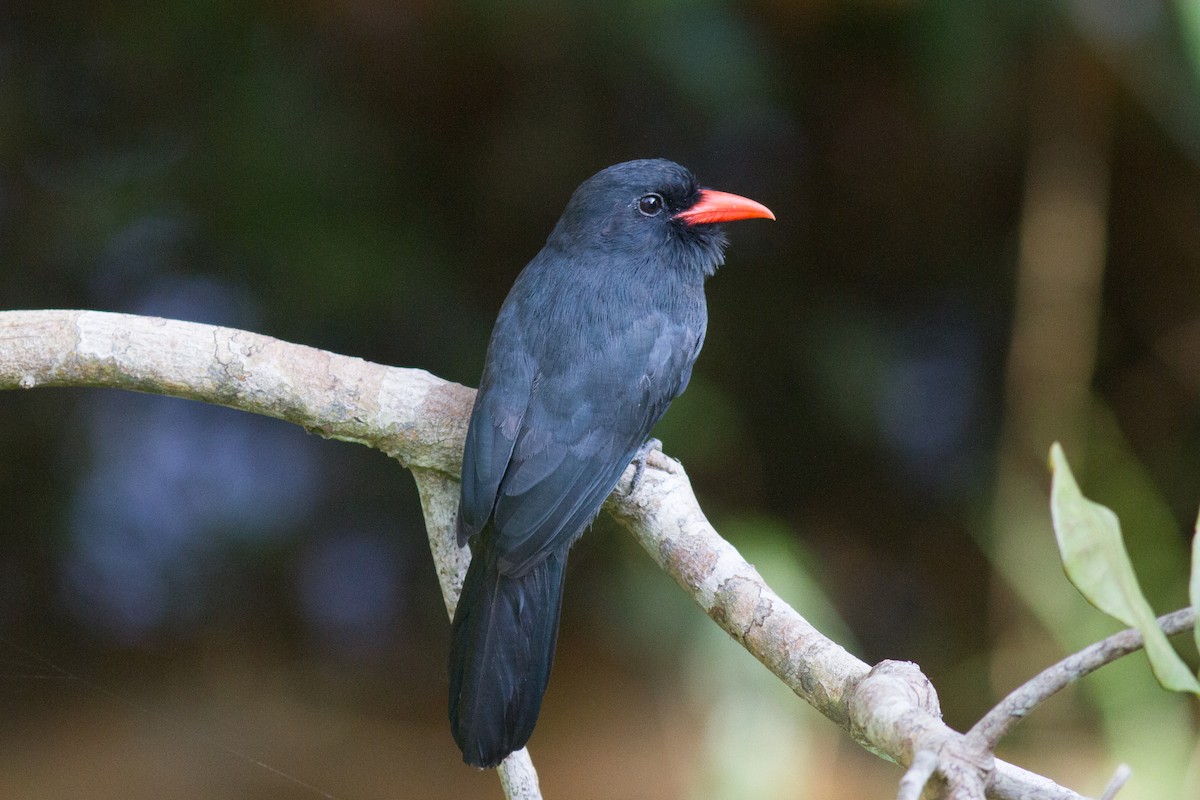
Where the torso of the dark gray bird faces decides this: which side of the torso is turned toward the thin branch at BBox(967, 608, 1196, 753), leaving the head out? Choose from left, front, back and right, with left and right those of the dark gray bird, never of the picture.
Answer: right

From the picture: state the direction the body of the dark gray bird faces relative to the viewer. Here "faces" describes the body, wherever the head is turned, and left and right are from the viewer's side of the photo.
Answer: facing away from the viewer and to the right of the viewer
